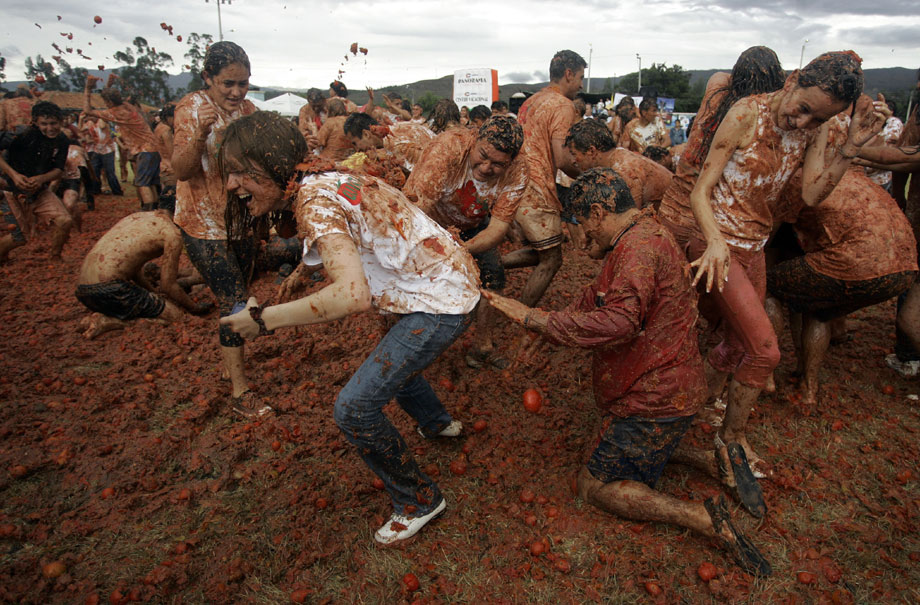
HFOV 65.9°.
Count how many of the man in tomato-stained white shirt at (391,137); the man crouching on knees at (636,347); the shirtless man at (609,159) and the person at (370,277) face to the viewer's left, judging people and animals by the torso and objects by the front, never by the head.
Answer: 4

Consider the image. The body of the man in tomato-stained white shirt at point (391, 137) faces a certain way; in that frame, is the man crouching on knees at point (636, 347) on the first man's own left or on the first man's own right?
on the first man's own left

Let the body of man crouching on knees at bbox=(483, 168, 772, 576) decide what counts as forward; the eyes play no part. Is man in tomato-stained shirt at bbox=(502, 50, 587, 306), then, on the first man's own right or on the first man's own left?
on the first man's own right

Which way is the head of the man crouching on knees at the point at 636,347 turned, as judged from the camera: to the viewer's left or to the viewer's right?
to the viewer's left

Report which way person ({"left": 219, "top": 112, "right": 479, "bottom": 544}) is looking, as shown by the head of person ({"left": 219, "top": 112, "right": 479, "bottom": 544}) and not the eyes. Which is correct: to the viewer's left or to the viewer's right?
to the viewer's left

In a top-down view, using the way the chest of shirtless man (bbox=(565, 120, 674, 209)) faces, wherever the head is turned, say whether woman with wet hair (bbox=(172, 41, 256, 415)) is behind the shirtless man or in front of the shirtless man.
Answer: in front

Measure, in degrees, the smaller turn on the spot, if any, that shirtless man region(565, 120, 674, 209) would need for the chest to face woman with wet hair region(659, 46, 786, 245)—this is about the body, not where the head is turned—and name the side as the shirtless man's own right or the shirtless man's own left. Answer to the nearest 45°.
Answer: approximately 135° to the shirtless man's own left

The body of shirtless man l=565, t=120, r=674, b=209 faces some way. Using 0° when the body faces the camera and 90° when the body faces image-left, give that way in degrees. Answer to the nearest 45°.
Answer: approximately 90°

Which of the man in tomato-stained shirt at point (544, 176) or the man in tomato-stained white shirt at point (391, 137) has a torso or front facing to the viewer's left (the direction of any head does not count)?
the man in tomato-stained white shirt at point (391, 137)

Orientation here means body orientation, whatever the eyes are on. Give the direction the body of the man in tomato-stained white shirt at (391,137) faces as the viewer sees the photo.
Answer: to the viewer's left

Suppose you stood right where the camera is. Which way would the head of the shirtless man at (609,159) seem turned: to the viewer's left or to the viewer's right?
to the viewer's left

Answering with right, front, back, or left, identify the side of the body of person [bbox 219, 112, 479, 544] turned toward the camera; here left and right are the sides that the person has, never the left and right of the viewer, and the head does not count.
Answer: left
